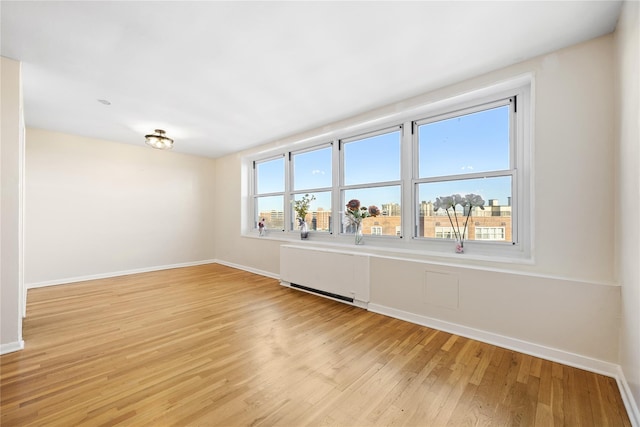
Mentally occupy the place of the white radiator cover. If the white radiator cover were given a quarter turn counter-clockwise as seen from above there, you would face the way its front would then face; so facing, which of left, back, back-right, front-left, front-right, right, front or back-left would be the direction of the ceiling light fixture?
back-right

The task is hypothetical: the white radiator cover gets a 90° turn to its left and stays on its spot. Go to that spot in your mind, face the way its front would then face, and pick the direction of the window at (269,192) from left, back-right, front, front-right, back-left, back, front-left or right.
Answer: back

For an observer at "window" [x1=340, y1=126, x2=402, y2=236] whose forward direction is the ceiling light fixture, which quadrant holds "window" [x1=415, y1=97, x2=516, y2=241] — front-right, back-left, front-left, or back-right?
back-left

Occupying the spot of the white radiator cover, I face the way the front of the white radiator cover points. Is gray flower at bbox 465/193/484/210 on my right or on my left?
on my left

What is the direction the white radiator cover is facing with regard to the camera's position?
facing the viewer and to the left of the viewer

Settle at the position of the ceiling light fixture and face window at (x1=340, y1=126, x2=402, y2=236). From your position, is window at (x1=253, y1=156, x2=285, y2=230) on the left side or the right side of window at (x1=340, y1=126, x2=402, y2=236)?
left
